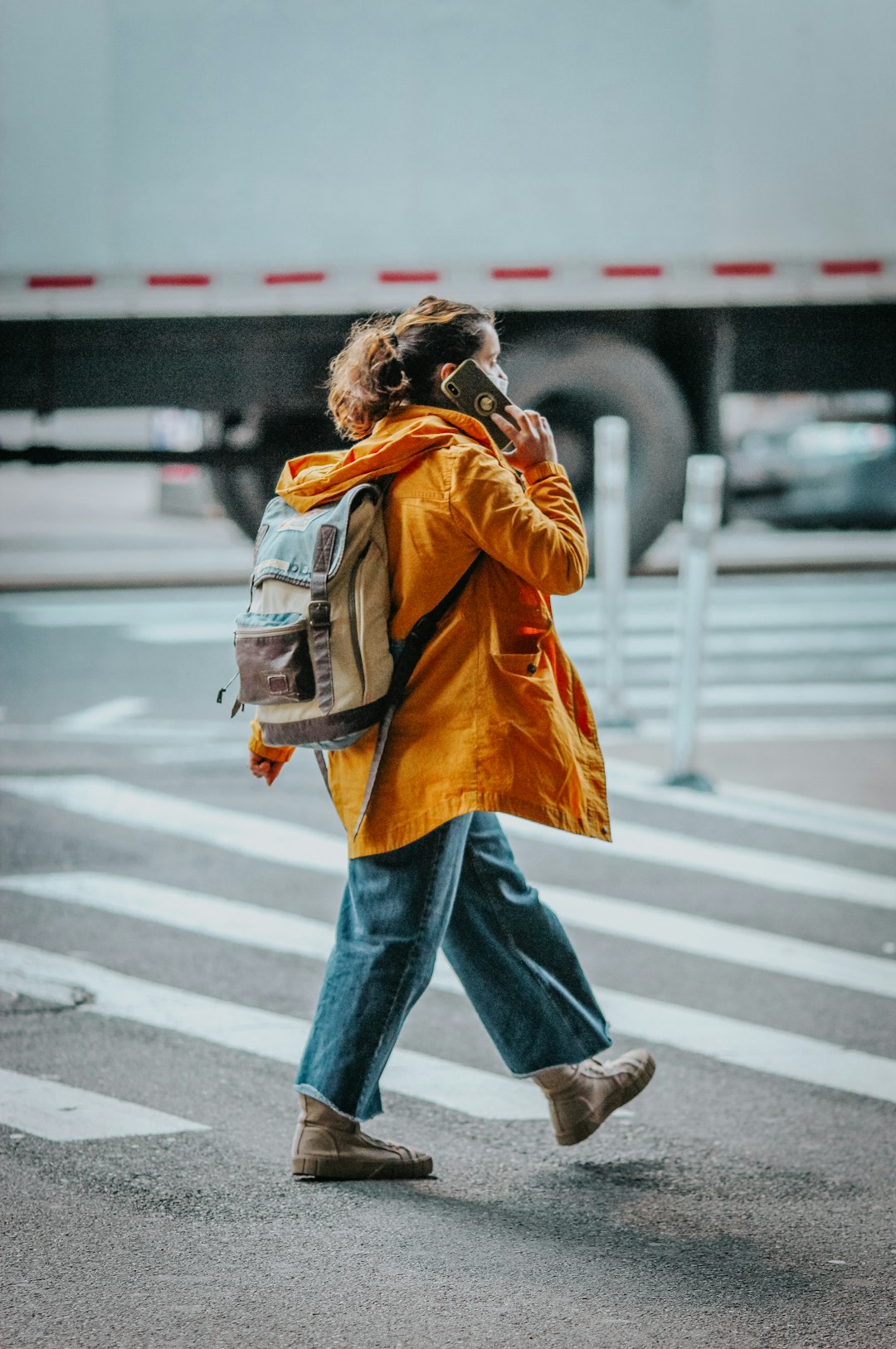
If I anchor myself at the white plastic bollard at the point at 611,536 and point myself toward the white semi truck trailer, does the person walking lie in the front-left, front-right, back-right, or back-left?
back-left

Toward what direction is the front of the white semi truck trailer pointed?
to the viewer's left

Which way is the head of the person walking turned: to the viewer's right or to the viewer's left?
to the viewer's right
